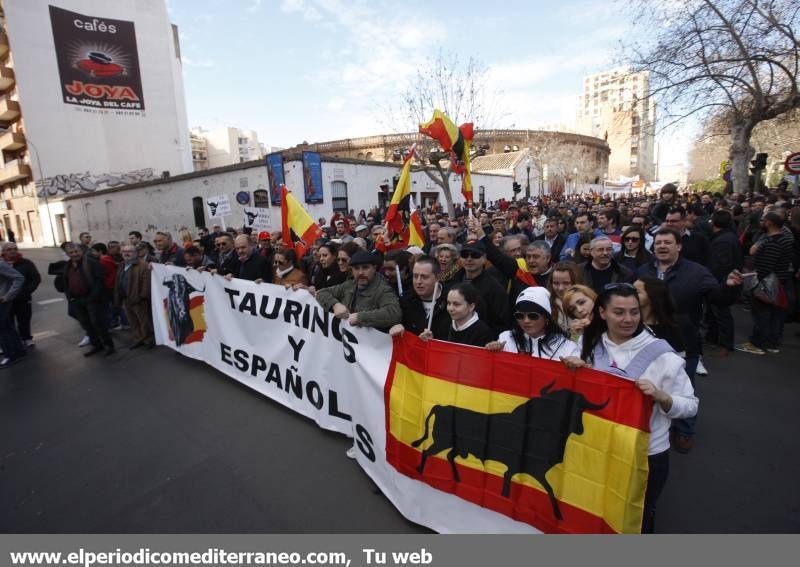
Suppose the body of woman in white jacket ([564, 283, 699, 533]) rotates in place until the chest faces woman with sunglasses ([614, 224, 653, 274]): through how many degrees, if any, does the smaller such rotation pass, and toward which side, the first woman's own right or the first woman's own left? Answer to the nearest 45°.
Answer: approximately 135° to the first woman's own right

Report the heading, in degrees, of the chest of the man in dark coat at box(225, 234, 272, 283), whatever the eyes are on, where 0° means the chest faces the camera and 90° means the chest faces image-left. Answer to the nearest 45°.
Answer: approximately 45°

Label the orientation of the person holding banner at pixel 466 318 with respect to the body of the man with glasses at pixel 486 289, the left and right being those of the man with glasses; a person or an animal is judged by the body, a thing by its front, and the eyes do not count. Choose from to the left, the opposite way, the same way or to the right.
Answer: the same way

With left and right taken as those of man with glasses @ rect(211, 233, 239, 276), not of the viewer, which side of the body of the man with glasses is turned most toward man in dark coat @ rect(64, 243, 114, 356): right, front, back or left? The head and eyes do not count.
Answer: right

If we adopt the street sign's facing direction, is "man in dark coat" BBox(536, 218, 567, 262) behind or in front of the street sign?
in front

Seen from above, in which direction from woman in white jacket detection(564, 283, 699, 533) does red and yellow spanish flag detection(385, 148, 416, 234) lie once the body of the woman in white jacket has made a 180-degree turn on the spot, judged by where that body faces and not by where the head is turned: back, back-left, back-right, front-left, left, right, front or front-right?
left

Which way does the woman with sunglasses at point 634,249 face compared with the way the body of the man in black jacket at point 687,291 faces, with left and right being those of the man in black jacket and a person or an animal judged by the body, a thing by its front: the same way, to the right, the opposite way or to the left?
the same way

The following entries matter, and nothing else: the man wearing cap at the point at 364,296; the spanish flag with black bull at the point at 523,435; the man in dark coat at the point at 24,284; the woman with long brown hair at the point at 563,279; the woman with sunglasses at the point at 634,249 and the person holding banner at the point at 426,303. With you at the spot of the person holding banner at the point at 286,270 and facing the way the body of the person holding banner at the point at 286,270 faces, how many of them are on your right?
1

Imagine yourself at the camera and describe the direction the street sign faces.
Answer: facing the viewer

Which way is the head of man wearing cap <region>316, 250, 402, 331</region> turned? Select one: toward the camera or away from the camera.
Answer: toward the camera

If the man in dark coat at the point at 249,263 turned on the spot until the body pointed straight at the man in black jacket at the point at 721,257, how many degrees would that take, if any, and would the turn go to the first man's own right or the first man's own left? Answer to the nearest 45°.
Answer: approximately 135° to the first man's own left

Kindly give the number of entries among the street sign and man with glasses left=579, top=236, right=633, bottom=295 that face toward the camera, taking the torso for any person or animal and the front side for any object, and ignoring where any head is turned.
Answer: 2

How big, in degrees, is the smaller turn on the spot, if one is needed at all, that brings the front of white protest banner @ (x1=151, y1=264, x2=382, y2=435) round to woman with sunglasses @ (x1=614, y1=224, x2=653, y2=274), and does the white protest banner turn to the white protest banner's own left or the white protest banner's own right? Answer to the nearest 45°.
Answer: approximately 135° to the white protest banner's own left

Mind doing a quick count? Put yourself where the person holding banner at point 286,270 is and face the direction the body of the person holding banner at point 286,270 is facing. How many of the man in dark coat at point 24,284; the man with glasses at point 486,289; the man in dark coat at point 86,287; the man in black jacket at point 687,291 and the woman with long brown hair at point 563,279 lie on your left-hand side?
3

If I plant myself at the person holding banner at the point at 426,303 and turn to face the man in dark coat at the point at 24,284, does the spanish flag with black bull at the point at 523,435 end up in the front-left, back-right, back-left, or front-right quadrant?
back-left

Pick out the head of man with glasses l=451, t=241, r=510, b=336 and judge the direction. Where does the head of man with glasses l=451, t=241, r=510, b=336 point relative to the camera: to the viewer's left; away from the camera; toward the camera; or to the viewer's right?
toward the camera

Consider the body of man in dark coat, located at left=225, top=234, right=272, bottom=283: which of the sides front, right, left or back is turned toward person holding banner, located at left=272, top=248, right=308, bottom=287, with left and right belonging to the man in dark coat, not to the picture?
left

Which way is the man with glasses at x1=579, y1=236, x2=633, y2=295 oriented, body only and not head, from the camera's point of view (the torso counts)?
toward the camera

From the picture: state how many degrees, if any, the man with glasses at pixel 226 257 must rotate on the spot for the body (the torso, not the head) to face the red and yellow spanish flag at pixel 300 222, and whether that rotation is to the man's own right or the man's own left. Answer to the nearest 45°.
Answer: approximately 90° to the man's own left

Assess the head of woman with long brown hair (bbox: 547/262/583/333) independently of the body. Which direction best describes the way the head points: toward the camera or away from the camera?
toward the camera

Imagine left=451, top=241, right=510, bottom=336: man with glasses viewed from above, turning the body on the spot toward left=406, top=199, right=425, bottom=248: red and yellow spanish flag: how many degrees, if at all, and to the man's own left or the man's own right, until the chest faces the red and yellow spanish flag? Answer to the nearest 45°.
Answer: approximately 135° to the man's own right

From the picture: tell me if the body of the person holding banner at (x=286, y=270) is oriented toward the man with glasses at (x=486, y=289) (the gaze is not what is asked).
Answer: no
